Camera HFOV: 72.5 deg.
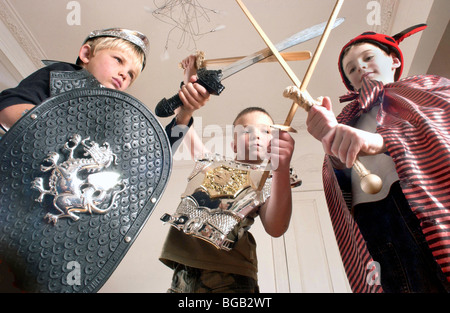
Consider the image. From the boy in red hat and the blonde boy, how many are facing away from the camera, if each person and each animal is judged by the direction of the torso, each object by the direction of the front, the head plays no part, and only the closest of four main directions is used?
0

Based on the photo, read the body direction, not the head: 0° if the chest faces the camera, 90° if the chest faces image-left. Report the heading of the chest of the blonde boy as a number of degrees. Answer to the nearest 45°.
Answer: approximately 315°

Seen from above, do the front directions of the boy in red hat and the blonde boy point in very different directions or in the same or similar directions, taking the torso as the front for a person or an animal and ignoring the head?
same or similar directions

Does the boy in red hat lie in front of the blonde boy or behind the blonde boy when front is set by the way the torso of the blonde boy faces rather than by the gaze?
in front

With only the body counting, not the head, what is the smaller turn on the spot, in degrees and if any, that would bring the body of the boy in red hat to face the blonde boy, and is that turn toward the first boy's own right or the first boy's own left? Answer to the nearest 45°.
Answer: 0° — they already face them

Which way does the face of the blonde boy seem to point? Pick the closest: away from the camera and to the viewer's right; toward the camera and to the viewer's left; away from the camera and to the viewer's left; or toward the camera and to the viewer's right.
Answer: toward the camera and to the viewer's right
